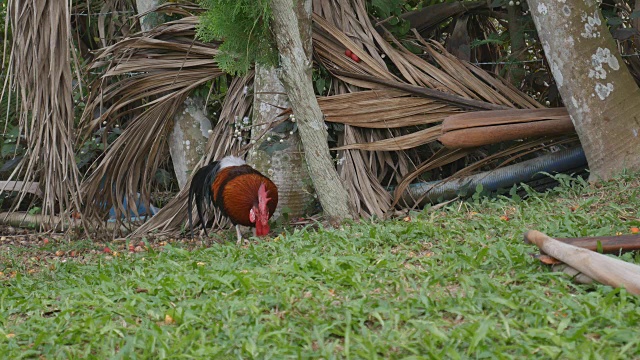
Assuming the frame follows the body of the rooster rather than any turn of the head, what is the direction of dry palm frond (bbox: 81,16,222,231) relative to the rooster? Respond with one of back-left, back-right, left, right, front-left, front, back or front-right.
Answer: back

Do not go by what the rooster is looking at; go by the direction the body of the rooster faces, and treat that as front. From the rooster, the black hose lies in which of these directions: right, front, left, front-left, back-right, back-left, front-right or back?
front-left

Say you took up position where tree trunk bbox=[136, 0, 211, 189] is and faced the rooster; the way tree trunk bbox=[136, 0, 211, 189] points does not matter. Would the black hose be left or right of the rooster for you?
left

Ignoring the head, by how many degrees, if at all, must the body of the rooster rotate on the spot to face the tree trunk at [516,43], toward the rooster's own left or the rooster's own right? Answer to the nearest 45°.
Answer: approximately 45° to the rooster's own left

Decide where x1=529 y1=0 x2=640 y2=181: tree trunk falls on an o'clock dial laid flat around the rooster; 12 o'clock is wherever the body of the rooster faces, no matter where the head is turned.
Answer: The tree trunk is roughly at 11 o'clock from the rooster.

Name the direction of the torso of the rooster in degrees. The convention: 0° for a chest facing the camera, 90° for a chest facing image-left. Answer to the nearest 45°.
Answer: approximately 315°

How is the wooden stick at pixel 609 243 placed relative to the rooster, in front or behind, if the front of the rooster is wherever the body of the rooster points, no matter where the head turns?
in front

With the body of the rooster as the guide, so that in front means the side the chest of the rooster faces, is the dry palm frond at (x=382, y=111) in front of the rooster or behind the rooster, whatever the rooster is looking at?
in front

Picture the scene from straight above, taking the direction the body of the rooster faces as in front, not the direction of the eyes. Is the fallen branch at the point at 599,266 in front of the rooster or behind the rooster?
in front
